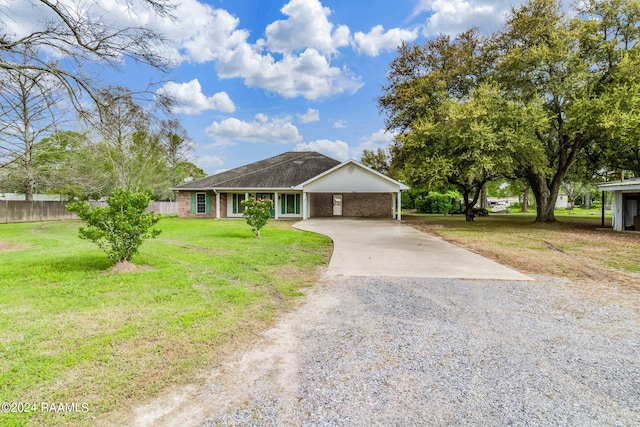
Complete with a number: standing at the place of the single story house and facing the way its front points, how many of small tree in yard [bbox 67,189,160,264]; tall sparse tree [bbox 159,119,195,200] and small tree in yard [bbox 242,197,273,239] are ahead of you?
2

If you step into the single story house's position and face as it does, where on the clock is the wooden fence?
The wooden fence is roughly at 3 o'clock from the single story house.

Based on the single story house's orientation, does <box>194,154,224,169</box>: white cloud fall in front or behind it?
behind

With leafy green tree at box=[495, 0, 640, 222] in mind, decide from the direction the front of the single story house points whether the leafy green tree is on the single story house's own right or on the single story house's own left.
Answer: on the single story house's own left

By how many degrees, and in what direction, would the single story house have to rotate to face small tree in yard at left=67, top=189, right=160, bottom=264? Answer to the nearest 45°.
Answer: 0° — it already faces it

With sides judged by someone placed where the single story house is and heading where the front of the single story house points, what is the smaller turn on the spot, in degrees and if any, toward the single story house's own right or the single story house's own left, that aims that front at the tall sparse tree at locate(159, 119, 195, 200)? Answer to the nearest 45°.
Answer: approximately 135° to the single story house's own right

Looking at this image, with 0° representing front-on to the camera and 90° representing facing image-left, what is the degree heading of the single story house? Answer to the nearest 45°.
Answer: approximately 0°
